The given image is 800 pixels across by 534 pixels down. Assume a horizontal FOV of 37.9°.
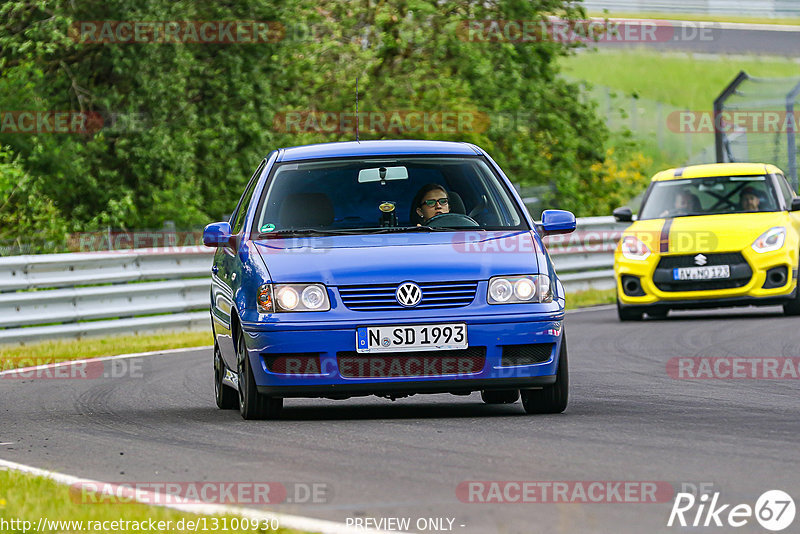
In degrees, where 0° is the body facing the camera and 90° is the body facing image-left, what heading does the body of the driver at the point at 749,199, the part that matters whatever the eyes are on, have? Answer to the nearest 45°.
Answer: approximately 0°

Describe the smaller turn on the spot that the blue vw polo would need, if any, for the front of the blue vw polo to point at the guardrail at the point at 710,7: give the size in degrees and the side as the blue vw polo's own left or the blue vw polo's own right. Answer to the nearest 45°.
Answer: approximately 180°

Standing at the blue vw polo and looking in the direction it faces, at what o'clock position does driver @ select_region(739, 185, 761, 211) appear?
The driver is roughly at 7 o'clock from the blue vw polo.

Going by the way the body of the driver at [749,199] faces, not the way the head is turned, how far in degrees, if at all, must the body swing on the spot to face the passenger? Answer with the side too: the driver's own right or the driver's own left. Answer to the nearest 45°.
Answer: approximately 90° to the driver's own right

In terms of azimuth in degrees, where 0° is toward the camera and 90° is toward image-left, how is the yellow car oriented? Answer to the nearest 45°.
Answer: approximately 0°
